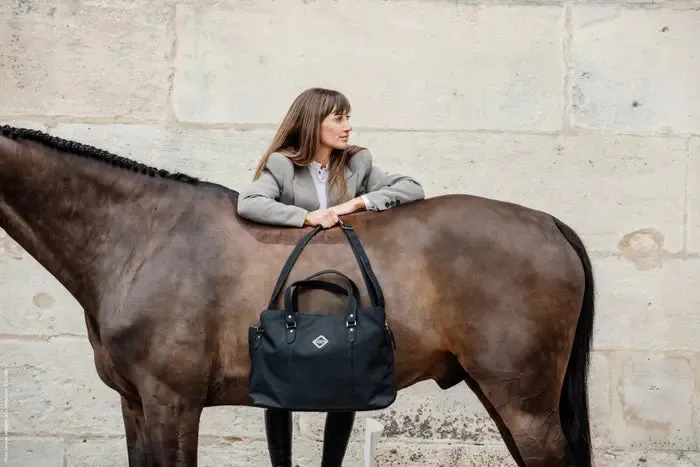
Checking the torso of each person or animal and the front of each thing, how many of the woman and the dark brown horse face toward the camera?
1

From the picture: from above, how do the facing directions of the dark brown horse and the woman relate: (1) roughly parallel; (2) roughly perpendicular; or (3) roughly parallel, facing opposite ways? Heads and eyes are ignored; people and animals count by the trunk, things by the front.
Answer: roughly perpendicular

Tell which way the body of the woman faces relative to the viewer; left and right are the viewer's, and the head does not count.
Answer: facing the viewer

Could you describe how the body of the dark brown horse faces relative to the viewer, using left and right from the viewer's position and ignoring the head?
facing to the left of the viewer

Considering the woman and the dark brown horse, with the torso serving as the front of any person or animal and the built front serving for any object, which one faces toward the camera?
the woman
